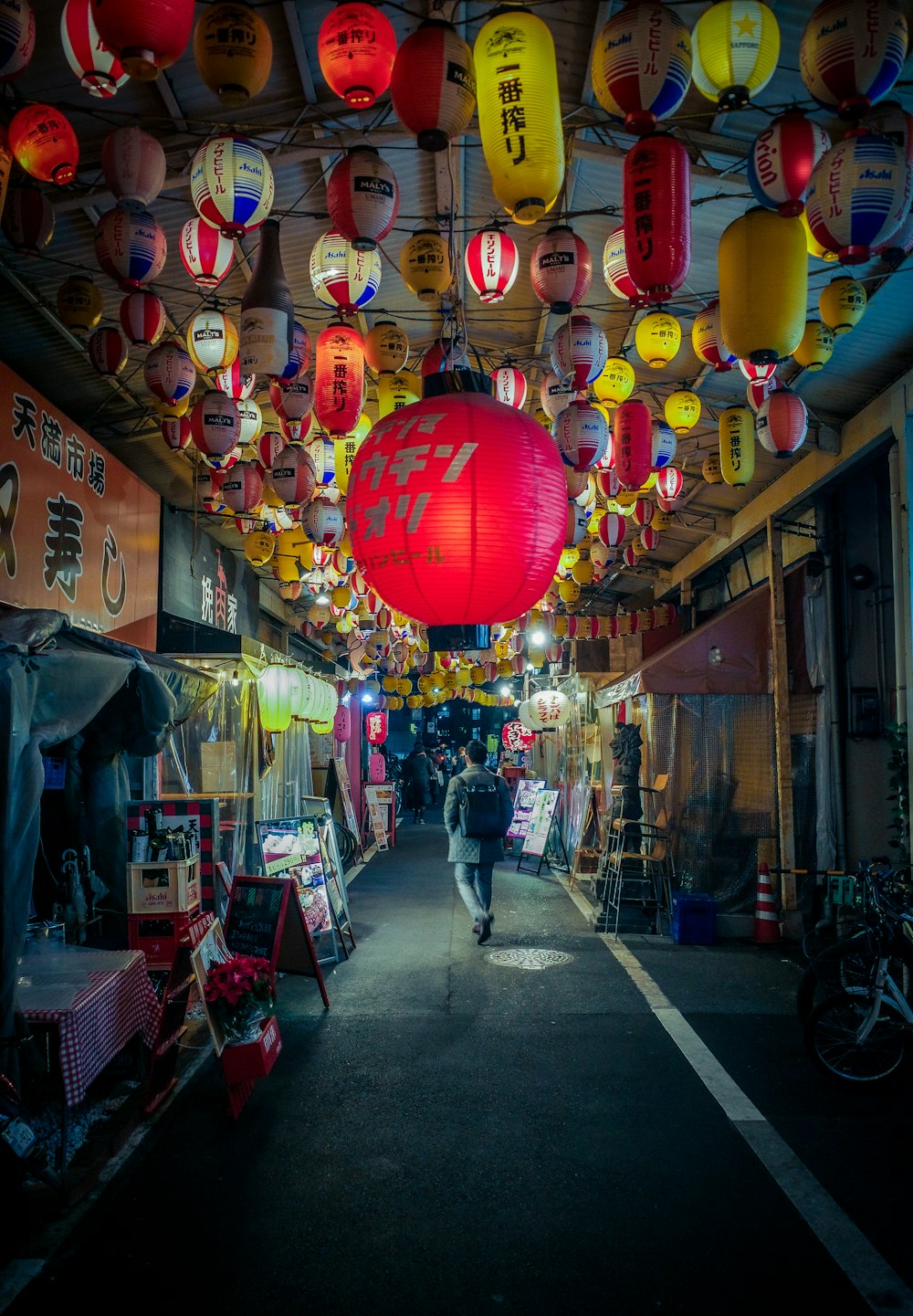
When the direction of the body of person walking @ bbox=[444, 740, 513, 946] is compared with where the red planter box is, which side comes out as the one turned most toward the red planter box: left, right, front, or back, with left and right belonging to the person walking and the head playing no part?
back

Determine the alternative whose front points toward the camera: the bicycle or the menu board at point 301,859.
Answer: the menu board

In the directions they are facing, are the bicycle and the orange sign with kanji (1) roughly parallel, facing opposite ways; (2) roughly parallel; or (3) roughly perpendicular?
roughly parallel, facing opposite ways

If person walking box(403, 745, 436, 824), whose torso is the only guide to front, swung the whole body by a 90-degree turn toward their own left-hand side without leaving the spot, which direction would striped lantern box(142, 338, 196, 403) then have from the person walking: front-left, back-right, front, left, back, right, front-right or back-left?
left

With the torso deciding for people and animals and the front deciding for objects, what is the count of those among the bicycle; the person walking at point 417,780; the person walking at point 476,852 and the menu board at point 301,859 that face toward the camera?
1

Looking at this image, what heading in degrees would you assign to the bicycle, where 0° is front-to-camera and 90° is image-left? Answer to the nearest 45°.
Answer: approximately 90°

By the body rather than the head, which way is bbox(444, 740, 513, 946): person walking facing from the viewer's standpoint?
away from the camera

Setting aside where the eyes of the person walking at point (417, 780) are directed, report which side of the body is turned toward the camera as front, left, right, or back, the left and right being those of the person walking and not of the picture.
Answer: back

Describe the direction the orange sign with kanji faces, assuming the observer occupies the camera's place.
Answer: facing the viewer and to the right of the viewer

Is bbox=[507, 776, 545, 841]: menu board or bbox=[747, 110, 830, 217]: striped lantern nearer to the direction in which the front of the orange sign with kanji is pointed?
the striped lantern

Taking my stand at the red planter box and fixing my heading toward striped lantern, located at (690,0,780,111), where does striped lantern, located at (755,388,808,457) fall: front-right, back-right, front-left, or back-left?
front-left

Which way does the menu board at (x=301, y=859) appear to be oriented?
toward the camera
